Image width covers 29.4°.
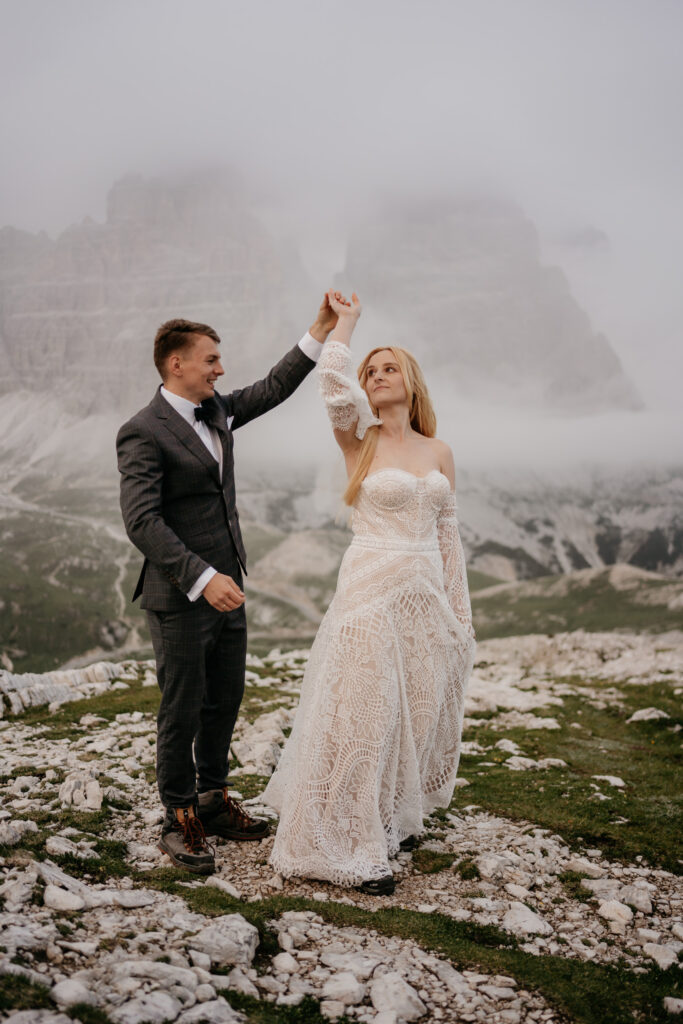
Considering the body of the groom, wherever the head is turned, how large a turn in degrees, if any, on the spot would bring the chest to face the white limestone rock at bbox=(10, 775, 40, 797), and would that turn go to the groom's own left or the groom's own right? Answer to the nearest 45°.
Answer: approximately 180°

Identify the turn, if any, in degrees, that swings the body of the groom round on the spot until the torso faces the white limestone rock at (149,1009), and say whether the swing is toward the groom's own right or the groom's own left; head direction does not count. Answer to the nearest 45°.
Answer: approximately 45° to the groom's own right

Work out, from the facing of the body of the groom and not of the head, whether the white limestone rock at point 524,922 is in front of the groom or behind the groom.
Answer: in front

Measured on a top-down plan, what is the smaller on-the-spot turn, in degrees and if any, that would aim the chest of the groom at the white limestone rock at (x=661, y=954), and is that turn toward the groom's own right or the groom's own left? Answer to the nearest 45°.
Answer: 0° — they already face it

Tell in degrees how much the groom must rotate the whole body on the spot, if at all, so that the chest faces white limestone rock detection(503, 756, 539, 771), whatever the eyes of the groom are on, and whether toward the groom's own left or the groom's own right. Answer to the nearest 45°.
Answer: approximately 90° to the groom's own left

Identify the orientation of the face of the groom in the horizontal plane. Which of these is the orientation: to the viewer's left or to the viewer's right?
to the viewer's right

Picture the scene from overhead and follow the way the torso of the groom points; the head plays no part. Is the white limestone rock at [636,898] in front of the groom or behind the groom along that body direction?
in front

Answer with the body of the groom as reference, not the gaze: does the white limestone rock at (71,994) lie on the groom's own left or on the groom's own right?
on the groom's own right

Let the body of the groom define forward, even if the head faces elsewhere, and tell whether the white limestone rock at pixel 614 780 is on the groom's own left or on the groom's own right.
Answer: on the groom's own left

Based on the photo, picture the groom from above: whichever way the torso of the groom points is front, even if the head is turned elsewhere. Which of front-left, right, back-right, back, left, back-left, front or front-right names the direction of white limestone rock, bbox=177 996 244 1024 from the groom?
front-right

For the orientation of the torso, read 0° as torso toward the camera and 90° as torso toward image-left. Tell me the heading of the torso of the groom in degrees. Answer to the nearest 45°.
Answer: approximately 315°
